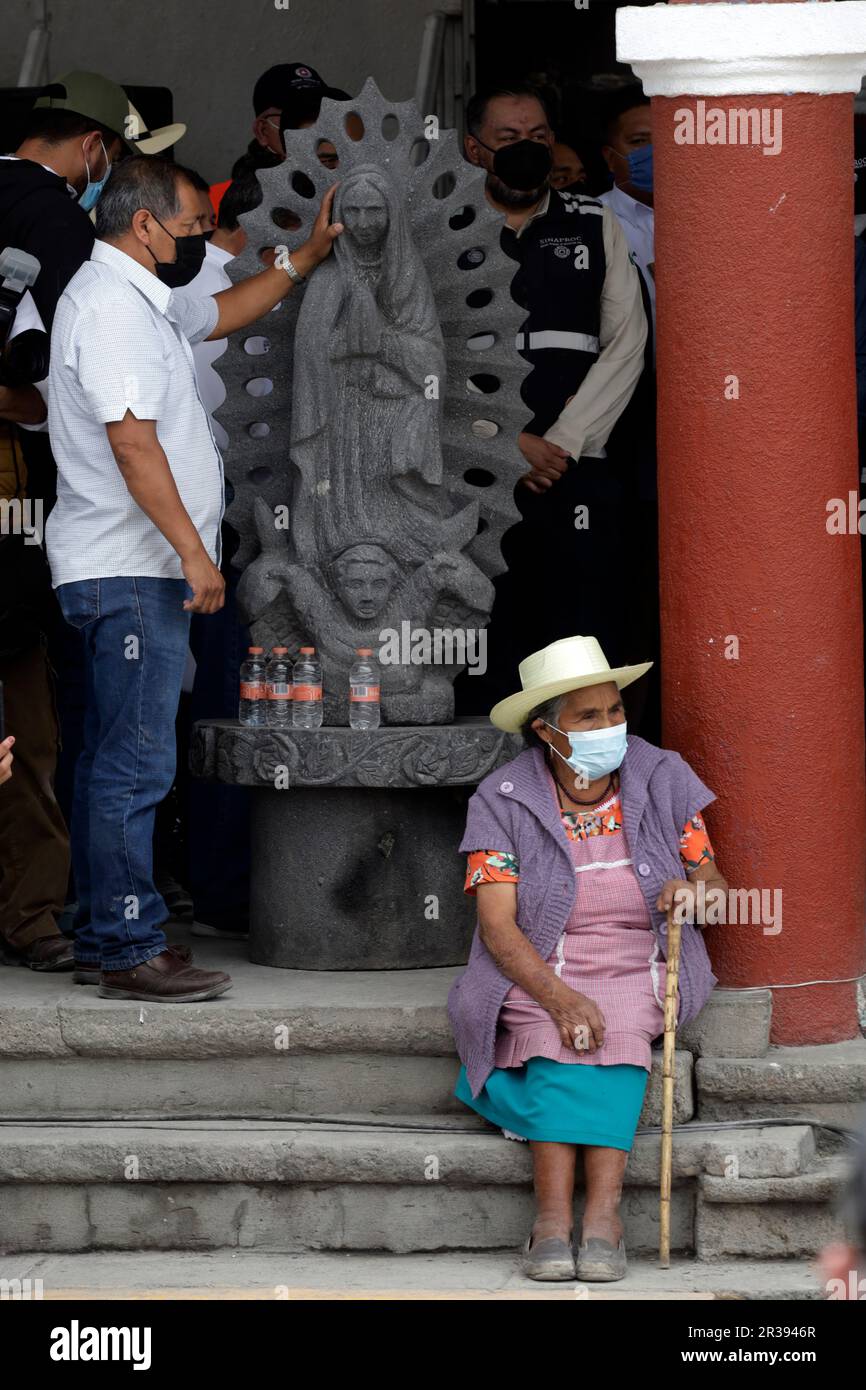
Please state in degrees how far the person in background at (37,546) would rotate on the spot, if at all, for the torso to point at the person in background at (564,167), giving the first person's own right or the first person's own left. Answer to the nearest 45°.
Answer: approximately 45° to the first person's own left

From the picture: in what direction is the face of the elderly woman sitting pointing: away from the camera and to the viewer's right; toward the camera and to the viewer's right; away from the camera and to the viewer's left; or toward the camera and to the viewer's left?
toward the camera and to the viewer's right

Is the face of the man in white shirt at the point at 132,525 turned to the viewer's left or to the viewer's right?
to the viewer's right

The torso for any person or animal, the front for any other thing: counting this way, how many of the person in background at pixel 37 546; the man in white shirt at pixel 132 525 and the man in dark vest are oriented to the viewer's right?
2

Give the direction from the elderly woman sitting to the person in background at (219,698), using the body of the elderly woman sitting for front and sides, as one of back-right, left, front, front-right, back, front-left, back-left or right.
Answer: back-right

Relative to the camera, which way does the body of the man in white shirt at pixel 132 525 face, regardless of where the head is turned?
to the viewer's right

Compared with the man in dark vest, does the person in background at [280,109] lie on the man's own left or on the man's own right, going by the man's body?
on the man's own right
